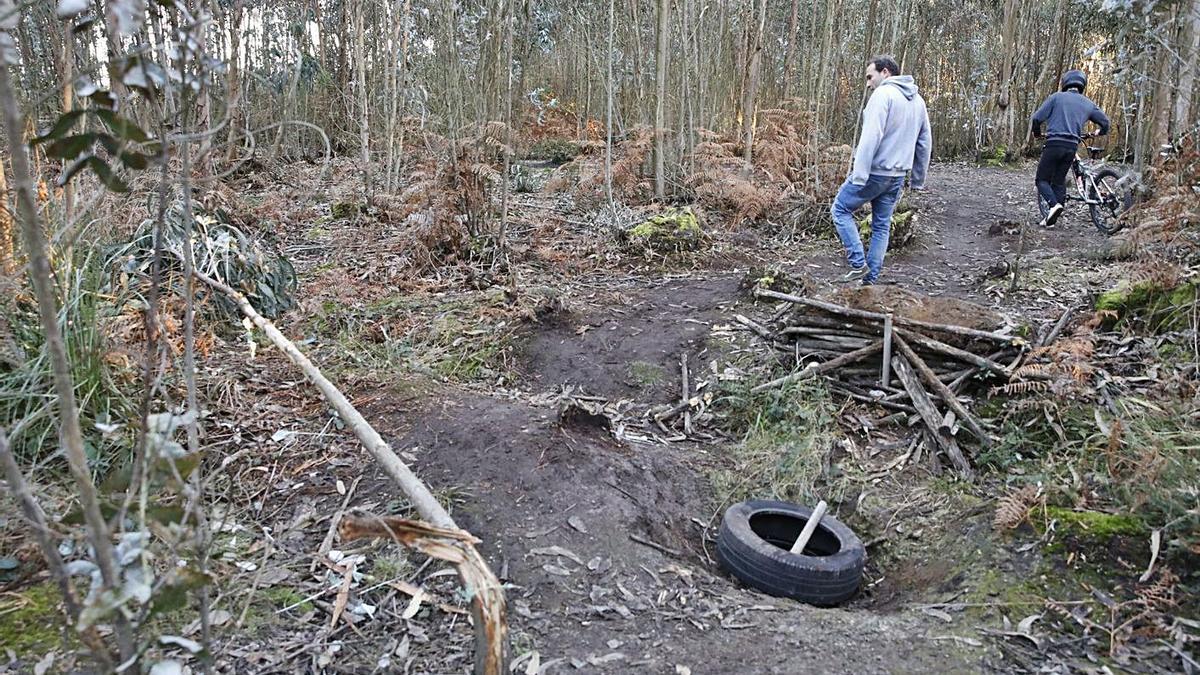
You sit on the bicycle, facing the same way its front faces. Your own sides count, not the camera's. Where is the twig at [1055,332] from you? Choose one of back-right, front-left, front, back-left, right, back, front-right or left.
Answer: back-left

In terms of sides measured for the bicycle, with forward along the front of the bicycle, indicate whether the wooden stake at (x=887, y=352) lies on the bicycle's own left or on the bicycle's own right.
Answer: on the bicycle's own left

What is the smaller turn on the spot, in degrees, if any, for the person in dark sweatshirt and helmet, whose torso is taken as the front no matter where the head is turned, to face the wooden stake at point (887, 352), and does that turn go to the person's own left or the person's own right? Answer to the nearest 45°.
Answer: approximately 180°

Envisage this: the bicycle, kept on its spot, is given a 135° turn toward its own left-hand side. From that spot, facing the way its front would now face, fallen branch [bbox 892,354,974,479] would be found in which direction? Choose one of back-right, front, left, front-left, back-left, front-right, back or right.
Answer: front

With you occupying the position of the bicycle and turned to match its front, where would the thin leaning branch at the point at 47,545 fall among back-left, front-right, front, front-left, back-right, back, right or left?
back-left

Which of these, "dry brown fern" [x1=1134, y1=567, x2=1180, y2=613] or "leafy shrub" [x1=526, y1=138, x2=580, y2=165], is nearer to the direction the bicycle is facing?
the leafy shrub

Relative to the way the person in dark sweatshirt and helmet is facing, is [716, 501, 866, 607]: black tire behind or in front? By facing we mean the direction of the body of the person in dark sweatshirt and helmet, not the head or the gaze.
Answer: behind

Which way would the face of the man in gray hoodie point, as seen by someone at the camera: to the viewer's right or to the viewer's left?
to the viewer's left

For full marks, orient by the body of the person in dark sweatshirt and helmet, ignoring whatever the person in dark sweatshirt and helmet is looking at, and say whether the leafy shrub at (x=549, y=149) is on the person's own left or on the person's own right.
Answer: on the person's own left

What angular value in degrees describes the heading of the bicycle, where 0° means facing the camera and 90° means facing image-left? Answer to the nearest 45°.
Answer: approximately 135°

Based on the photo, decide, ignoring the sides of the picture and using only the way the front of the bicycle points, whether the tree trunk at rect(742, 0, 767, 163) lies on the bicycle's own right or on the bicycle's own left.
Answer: on the bicycle's own left

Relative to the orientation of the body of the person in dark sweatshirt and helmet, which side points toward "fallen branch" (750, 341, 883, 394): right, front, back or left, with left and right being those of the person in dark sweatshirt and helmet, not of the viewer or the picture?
back

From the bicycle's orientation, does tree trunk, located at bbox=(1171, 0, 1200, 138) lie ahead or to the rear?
to the rear

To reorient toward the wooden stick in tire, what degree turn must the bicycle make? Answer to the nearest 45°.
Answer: approximately 135° to its left

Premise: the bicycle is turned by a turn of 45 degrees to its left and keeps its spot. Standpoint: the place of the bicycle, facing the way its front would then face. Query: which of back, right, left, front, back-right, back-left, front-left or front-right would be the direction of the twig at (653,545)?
left

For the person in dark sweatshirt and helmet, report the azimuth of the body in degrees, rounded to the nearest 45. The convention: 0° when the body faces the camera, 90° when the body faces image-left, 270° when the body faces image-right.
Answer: approximately 180°

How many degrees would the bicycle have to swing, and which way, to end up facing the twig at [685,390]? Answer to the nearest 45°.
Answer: approximately 135° to its left

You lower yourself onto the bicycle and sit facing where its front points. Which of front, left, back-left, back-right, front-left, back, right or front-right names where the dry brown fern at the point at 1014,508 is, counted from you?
back-left

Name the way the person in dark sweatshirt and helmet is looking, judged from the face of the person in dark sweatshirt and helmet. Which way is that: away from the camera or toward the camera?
away from the camera

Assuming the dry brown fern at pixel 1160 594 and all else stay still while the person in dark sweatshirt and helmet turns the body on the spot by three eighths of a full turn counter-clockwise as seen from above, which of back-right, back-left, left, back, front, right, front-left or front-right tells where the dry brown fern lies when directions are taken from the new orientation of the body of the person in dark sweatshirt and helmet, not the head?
front-left

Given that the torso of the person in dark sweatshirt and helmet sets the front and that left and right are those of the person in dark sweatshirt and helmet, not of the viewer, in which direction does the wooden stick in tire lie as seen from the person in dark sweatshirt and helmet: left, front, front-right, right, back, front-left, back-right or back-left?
back
